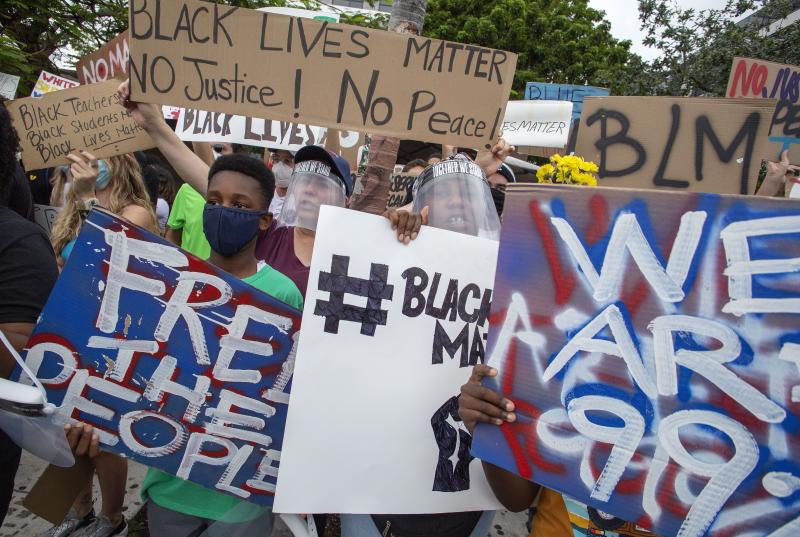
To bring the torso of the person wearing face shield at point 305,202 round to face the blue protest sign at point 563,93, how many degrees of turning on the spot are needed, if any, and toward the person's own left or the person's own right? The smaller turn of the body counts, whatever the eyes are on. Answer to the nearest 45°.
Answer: approximately 180°

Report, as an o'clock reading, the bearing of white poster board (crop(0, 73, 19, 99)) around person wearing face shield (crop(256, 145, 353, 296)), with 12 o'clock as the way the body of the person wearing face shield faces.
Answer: The white poster board is roughly at 3 o'clock from the person wearing face shield.

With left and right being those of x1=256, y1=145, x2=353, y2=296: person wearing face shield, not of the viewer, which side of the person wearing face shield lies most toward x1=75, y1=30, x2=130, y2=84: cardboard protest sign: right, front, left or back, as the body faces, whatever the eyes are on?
right

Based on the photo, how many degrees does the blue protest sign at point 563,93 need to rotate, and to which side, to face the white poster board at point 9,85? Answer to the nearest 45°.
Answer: approximately 45° to its right

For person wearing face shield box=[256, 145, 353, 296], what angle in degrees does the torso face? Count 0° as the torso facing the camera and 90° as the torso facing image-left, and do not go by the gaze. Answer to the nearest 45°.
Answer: approximately 45°

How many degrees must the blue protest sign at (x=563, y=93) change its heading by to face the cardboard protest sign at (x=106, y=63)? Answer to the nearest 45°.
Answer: approximately 45° to its right

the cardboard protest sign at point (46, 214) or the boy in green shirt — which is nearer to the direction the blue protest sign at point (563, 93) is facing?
the boy in green shirt

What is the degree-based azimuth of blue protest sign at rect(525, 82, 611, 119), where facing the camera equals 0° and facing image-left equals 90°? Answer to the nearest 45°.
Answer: approximately 0°

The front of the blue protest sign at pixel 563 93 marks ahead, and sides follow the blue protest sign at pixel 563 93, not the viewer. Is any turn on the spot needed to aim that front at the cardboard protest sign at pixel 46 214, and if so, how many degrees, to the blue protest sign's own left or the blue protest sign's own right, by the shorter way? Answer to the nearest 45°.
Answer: approximately 45° to the blue protest sign's own right
